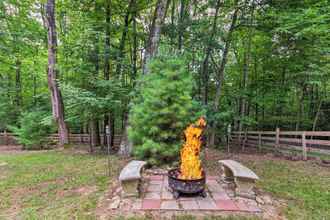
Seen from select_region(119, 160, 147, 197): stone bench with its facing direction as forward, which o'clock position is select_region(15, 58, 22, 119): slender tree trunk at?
The slender tree trunk is roughly at 8 o'clock from the stone bench.

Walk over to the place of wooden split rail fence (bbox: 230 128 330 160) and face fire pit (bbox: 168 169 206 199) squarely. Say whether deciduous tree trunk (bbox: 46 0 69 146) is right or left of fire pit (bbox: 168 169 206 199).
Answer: right

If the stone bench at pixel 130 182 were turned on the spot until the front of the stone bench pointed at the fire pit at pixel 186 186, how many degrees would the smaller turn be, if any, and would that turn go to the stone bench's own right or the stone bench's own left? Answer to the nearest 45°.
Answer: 0° — it already faces it

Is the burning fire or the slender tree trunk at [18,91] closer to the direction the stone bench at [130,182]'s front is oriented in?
the burning fire

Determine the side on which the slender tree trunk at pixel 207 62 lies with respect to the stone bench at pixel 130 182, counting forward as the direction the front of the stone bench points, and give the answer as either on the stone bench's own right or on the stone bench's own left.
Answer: on the stone bench's own left

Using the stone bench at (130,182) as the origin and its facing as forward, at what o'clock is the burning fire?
The burning fire is roughly at 12 o'clock from the stone bench.

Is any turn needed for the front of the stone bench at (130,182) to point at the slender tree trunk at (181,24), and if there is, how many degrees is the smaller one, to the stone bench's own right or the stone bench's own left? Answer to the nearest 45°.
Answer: approximately 90° to the stone bench's own left

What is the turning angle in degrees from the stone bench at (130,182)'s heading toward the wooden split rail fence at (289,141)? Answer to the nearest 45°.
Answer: approximately 45° to its left

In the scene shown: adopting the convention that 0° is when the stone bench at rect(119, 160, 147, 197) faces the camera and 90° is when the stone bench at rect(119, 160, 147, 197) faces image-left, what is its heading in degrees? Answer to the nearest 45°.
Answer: approximately 270°

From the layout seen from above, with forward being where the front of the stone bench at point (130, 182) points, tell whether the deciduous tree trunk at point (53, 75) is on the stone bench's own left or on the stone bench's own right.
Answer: on the stone bench's own left

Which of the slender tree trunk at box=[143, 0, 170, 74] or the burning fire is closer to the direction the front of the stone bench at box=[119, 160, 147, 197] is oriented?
the burning fire

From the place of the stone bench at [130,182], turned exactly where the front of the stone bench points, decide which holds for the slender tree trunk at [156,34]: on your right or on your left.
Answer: on your left
